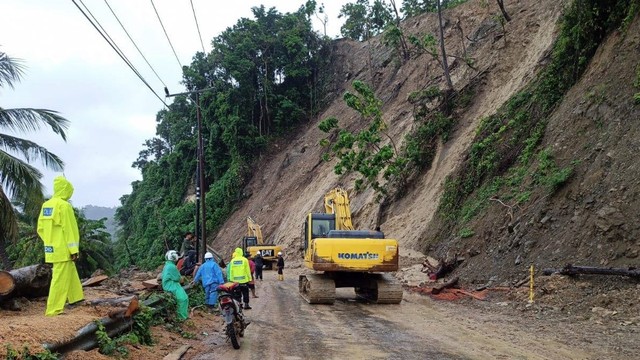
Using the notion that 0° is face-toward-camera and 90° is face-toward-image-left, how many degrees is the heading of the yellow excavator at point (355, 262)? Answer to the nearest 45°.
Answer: approximately 180°

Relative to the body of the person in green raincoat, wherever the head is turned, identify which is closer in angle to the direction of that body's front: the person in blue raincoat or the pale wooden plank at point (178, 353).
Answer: the person in blue raincoat

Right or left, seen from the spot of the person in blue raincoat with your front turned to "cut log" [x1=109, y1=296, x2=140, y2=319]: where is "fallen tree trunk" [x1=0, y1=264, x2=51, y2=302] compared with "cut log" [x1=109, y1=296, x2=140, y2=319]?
right

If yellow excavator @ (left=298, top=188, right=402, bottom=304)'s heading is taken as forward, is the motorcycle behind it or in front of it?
behind

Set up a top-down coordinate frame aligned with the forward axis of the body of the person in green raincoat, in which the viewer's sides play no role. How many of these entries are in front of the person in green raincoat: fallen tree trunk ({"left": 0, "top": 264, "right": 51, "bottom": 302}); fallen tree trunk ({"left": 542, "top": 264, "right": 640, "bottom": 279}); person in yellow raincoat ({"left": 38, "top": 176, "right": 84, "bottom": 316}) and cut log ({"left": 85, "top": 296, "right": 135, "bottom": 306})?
1
